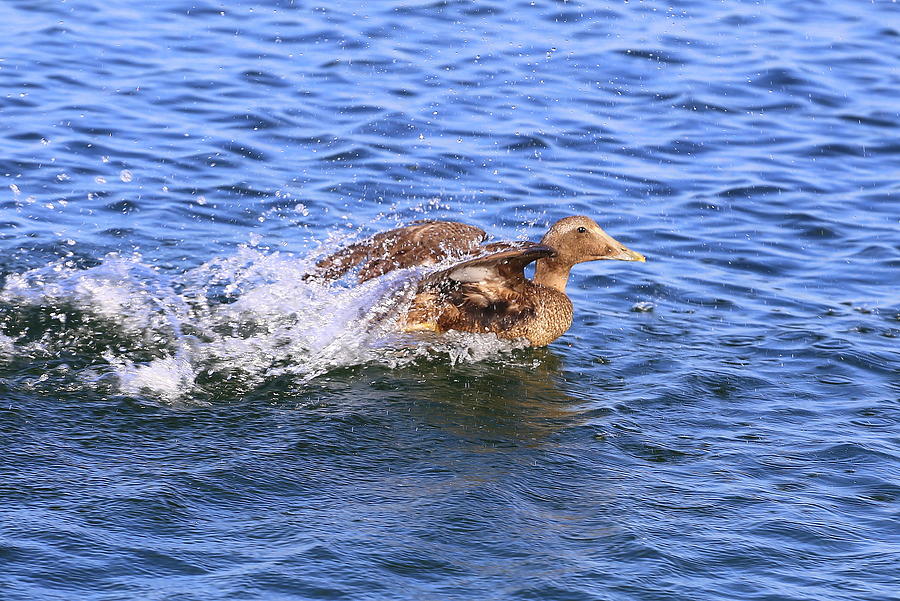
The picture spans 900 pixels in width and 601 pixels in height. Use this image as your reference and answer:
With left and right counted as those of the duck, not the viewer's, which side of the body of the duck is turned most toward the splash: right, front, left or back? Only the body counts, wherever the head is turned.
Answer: back

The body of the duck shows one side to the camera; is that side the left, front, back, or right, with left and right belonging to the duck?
right
